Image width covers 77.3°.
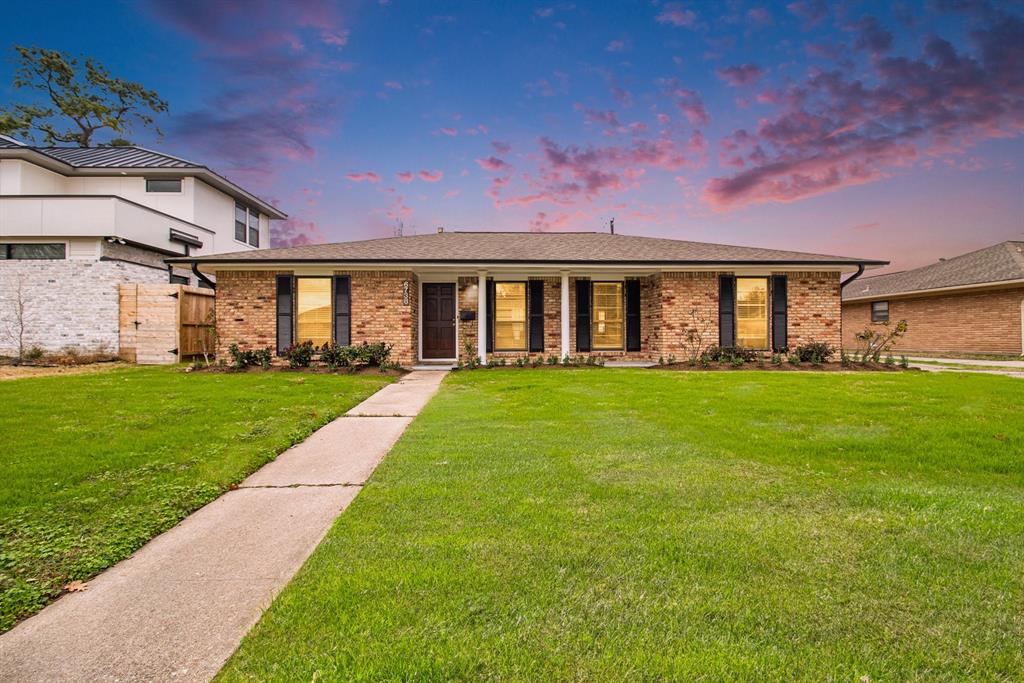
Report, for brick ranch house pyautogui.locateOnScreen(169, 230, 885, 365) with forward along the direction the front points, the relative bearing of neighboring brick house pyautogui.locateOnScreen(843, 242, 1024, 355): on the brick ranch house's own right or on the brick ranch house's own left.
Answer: on the brick ranch house's own left

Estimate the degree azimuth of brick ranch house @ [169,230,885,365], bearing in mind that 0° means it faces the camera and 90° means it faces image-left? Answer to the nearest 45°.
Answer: approximately 0°

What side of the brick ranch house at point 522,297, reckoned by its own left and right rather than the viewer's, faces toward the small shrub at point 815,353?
left

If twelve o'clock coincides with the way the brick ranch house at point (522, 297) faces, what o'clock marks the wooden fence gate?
The wooden fence gate is roughly at 3 o'clock from the brick ranch house.

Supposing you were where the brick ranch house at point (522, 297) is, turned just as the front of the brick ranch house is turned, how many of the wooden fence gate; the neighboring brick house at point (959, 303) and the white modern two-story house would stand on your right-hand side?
2

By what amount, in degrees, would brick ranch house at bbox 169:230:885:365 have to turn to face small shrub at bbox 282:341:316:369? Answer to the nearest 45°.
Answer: approximately 90° to its right

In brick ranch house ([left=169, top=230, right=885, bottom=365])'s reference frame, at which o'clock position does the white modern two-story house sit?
The white modern two-story house is roughly at 3 o'clock from the brick ranch house.
